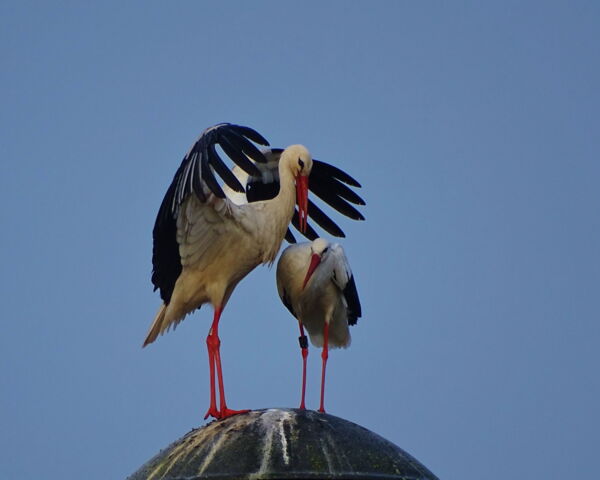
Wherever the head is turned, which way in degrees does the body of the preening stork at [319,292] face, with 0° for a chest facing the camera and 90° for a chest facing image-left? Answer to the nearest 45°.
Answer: approximately 45°
